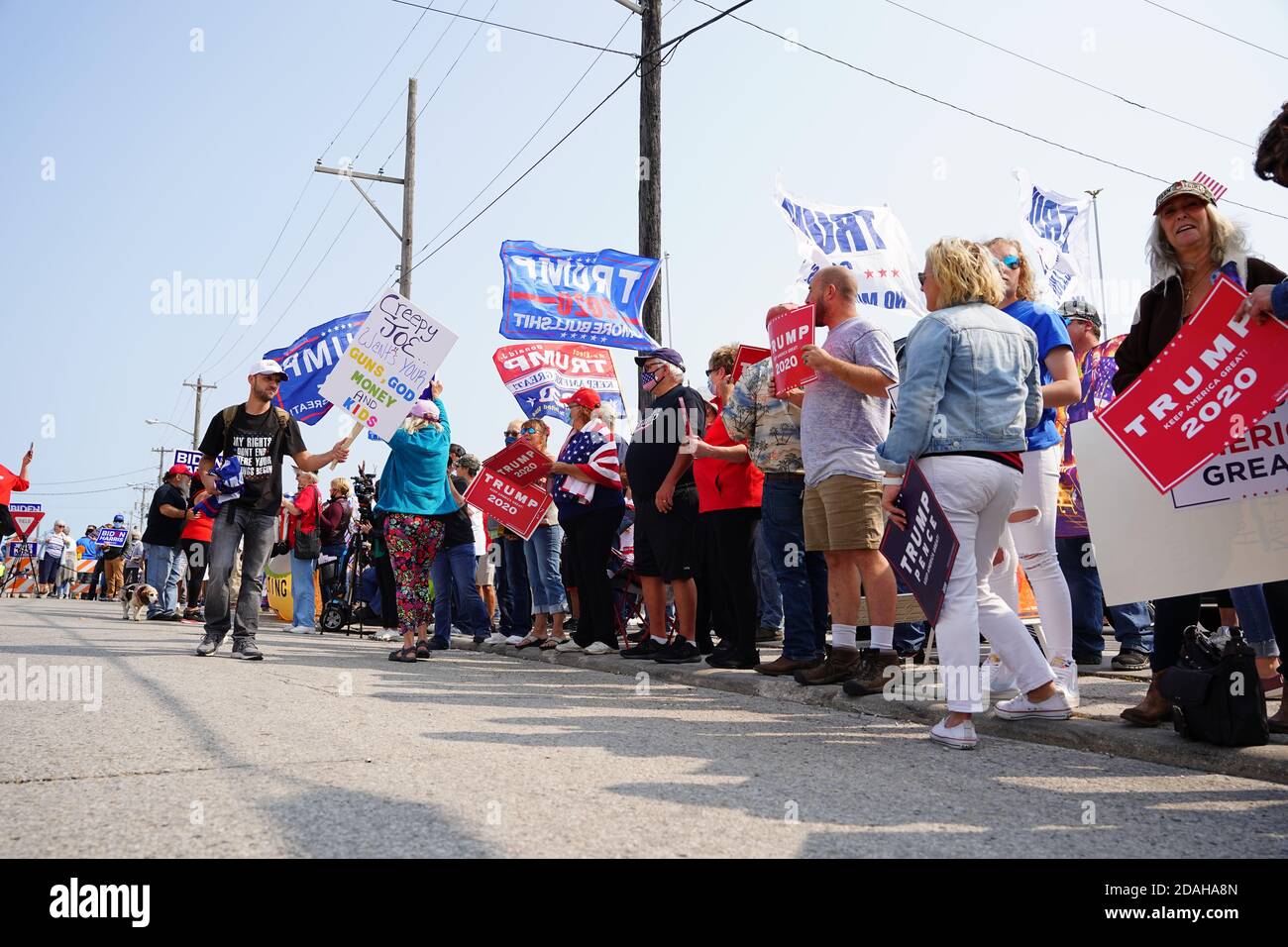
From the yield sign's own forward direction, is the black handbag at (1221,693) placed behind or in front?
in front

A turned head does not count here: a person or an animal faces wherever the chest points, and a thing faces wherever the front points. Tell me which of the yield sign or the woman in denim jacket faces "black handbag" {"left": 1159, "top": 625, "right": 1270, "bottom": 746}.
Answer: the yield sign

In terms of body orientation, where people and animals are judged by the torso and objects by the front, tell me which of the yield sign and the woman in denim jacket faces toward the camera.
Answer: the yield sign

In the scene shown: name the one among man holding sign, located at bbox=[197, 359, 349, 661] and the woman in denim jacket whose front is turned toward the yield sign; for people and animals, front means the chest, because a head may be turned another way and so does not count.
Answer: the woman in denim jacket

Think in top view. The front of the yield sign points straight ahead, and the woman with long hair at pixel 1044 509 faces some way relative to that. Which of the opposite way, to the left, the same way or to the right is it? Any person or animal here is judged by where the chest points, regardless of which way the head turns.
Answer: to the right

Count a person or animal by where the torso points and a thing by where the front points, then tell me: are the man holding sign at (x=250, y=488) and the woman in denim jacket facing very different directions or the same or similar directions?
very different directions

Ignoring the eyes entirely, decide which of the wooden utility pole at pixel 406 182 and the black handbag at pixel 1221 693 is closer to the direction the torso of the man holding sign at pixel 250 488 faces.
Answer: the black handbag

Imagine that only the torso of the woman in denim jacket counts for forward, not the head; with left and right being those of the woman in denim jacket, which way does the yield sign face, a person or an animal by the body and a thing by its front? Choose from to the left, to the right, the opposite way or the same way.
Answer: the opposite way

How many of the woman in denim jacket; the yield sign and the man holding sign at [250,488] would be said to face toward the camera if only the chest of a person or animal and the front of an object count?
2

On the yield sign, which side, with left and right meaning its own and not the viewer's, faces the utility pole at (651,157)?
front

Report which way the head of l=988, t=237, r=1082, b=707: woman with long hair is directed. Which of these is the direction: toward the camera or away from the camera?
toward the camera

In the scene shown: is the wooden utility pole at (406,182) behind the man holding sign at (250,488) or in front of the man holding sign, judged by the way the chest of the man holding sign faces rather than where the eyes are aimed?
behind

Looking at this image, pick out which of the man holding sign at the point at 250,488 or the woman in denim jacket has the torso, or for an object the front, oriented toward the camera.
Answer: the man holding sign

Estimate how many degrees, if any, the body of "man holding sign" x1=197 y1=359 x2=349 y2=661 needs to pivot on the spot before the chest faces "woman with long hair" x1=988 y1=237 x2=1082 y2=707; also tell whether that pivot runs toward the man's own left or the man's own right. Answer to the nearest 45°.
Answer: approximately 45° to the man's own left

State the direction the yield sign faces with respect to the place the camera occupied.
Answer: facing the viewer

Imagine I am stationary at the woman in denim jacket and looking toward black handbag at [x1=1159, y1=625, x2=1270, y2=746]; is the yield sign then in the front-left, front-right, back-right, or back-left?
back-left

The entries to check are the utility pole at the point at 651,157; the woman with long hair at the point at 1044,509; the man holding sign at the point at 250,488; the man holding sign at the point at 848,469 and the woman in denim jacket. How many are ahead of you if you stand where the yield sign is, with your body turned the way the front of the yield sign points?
5

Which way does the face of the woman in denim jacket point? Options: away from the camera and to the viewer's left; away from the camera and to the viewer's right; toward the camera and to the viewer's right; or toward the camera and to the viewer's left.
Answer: away from the camera and to the viewer's left

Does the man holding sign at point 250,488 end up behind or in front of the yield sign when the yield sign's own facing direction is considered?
in front
